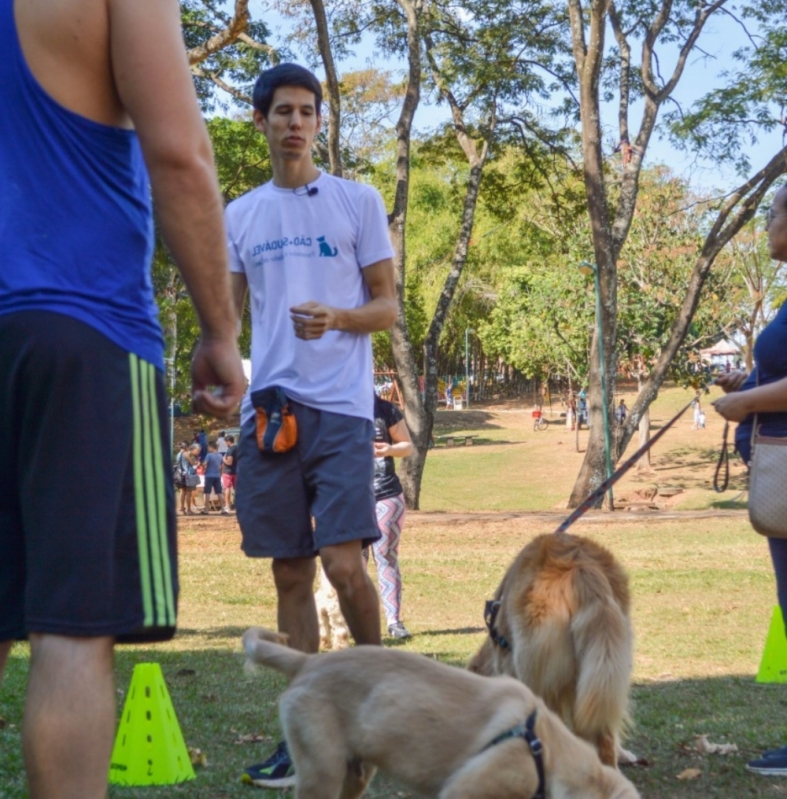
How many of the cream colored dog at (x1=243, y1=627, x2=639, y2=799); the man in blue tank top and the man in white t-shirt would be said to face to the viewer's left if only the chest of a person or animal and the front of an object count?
0

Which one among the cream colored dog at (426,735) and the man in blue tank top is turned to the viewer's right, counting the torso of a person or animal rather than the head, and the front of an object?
the cream colored dog

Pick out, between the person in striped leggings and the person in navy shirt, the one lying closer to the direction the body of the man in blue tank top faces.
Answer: the person in striped leggings

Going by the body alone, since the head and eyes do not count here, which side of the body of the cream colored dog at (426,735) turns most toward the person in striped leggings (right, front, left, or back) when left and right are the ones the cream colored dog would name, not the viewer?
left

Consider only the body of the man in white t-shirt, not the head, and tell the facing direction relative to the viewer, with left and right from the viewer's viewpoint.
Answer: facing the viewer

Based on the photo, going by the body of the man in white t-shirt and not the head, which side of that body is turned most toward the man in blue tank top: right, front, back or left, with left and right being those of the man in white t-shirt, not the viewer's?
front

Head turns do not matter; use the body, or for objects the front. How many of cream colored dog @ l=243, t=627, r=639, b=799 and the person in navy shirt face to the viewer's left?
1

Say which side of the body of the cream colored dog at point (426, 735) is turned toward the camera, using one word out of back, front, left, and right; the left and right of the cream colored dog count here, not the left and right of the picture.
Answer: right

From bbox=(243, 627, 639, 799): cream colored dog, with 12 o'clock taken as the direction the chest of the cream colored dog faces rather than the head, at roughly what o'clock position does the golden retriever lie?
The golden retriever is roughly at 10 o'clock from the cream colored dog.

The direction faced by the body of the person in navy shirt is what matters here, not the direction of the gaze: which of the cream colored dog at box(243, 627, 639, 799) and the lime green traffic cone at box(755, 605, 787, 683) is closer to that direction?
the cream colored dog

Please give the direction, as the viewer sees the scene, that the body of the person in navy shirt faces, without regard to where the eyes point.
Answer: to the viewer's left

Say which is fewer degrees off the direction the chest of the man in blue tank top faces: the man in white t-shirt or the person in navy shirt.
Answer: the man in white t-shirt

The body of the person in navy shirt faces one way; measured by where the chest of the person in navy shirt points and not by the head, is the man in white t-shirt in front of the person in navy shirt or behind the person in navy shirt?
in front

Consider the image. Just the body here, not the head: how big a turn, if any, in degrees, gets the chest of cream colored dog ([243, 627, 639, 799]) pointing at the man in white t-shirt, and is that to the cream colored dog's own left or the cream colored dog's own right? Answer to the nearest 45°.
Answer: approximately 90° to the cream colored dog's own left

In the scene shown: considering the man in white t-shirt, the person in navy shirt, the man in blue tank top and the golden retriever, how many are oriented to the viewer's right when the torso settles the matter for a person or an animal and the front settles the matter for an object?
0

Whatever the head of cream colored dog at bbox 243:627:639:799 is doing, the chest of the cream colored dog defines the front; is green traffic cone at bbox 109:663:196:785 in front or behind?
behind

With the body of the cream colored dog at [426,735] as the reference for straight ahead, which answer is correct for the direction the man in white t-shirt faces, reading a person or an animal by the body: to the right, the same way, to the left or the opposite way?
to the right
